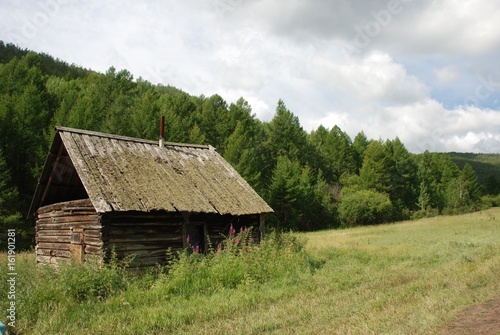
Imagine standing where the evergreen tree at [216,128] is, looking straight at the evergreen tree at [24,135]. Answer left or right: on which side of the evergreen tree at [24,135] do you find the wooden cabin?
left

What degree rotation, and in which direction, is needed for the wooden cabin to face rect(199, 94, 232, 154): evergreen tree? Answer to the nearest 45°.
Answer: approximately 135° to its left

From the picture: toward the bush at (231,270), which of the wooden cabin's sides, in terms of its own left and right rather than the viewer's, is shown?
front

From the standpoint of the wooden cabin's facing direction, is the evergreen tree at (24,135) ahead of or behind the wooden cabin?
behind

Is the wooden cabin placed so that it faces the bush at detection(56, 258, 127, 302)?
no

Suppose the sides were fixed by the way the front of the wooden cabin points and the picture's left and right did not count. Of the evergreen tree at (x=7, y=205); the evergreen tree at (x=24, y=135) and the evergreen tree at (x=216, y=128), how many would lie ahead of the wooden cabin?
0

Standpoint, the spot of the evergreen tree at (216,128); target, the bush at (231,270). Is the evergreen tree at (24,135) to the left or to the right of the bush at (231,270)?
right

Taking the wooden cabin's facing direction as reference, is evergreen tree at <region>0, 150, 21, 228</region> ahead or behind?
behind

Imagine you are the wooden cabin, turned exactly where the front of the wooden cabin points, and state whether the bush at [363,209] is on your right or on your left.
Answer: on your left

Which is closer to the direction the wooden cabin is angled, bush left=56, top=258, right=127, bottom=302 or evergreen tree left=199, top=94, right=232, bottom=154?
the bush

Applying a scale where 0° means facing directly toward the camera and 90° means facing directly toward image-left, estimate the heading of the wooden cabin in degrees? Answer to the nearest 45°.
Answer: approximately 315°

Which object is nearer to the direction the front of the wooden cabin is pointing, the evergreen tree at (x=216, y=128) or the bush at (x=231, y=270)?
the bush
